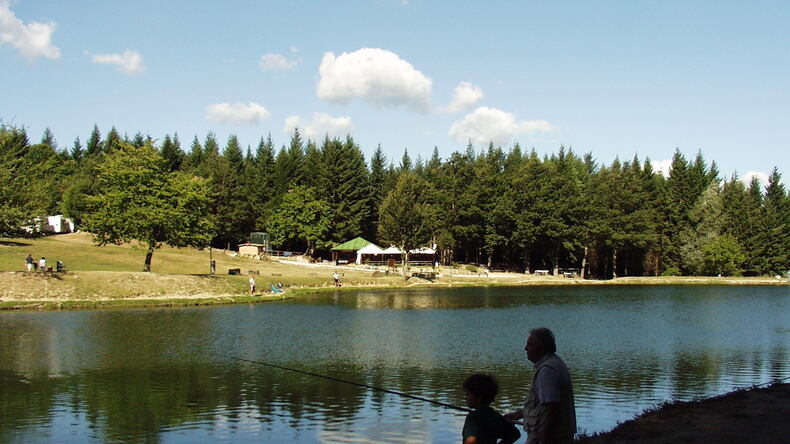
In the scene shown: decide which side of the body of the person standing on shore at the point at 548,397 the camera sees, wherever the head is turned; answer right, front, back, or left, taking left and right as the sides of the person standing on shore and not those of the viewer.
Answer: left

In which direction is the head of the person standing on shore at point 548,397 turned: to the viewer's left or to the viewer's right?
to the viewer's left

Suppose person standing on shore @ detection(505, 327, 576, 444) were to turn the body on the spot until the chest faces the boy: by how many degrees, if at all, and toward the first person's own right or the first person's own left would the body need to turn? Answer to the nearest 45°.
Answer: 0° — they already face them
